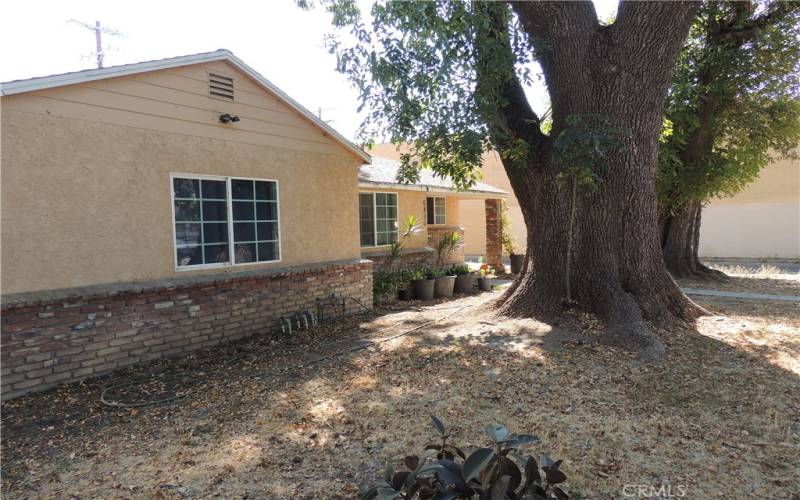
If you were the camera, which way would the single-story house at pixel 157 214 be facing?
facing the viewer and to the right of the viewer

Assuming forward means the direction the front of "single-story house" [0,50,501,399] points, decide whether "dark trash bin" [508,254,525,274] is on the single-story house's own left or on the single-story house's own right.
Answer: on the single-story house's own left

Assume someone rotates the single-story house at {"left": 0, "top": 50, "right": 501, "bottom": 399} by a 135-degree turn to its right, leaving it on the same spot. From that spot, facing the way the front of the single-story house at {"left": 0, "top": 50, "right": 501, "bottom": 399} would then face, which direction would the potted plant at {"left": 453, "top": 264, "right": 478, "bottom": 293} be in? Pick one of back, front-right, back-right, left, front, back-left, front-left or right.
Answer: back-right

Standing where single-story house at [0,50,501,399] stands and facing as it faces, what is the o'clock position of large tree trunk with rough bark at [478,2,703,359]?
The large tree trunk with rough bark is roughly at 11 o'clock from the single-story house.

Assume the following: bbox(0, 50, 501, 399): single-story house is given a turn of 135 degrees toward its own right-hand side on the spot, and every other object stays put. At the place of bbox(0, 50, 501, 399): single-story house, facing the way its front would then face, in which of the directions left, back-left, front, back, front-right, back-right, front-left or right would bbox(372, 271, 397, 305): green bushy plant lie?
back-right

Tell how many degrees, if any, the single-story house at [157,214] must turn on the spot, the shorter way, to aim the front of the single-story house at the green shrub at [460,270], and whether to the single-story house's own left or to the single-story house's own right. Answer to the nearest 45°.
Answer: approximately 90° to the single-story house's own left

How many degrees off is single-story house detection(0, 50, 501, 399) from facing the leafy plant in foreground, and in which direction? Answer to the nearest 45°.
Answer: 0° — it already faces it

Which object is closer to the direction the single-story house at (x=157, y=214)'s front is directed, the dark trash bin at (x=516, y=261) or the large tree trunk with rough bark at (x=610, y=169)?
the large tree trunk with rough bark

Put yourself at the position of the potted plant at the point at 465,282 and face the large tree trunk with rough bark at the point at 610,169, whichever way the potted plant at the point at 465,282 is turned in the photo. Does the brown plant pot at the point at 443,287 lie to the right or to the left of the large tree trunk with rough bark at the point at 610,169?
right

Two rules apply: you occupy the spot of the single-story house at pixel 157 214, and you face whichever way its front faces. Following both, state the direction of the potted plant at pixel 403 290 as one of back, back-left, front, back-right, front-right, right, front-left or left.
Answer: left

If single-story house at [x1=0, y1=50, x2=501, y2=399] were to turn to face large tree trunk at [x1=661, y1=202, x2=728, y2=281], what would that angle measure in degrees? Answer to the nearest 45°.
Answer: approximately 45° to its left

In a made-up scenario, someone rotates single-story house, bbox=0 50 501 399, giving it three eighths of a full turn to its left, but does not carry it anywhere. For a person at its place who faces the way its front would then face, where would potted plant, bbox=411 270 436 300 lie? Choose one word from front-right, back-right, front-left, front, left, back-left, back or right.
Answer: front-right

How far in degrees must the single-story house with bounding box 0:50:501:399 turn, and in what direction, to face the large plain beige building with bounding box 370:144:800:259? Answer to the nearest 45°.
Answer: approximately 45° to its left

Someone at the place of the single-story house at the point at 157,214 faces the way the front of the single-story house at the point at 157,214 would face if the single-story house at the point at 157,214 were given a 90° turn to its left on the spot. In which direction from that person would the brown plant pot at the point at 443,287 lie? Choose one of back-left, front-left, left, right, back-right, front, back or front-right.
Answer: front
